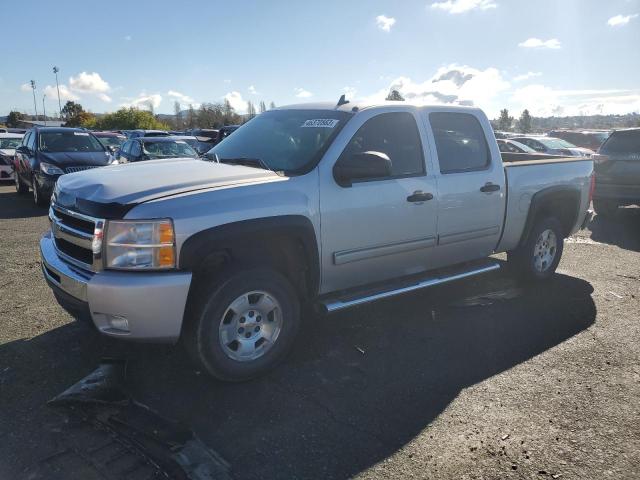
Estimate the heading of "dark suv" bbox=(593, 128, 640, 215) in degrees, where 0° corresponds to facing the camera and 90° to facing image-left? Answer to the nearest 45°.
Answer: approximately 180°

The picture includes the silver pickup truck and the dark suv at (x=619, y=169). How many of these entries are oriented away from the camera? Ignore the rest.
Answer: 1

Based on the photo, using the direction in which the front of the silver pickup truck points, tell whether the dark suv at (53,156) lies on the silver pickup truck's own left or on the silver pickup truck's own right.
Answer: on the silver pickup truck's own right

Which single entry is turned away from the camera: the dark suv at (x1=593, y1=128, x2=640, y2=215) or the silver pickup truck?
the dark suv

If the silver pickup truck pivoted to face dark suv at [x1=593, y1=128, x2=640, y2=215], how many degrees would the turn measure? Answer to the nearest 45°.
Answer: approximately 180°

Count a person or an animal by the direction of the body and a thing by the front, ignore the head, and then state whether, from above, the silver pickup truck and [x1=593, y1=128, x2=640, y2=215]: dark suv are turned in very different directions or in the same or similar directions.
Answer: very different directions

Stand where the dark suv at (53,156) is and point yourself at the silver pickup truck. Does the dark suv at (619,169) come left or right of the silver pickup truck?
left

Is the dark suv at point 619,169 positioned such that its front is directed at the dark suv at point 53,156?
no

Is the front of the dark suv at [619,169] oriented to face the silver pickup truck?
no

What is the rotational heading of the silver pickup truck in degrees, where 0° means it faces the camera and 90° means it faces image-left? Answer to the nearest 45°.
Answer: approximately 45°
